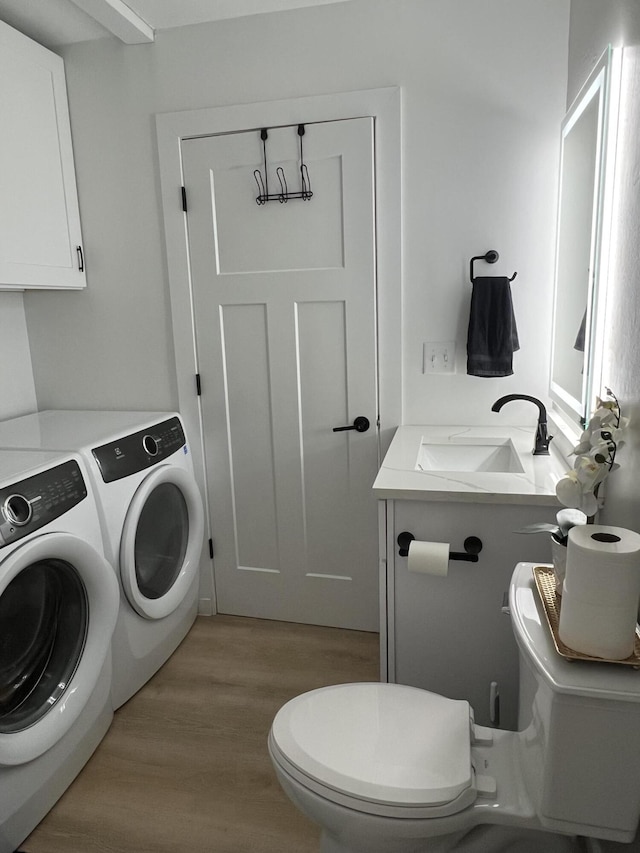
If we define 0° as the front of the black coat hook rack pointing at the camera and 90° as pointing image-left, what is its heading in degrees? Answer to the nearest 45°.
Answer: approximately 0°

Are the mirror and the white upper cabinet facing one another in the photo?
yes

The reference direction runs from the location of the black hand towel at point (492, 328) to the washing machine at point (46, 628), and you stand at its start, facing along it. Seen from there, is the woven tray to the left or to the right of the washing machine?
left

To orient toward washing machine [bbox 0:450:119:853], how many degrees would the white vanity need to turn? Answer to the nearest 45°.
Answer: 0° — it already faces it

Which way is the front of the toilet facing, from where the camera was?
facing to the left of the viewer

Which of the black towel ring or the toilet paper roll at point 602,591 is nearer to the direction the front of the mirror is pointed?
the black towel ring

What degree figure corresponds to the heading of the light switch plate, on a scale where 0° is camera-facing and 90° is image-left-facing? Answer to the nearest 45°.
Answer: approximately 0°

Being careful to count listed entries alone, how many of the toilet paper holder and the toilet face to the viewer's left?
1

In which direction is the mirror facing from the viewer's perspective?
to the viewer's left

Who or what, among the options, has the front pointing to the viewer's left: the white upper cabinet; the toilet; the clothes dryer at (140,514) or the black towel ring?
the toilet
